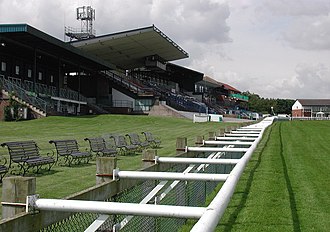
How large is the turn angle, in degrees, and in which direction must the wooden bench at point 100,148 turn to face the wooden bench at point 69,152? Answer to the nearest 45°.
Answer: approximately 90° to its right

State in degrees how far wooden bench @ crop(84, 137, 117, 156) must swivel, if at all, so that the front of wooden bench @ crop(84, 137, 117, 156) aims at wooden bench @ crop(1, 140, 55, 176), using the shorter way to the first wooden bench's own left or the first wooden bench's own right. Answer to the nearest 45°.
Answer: approximately 90° to the first wooden bench's own right

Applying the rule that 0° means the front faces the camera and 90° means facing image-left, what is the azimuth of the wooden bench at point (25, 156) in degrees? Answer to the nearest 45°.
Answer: approximately 315°

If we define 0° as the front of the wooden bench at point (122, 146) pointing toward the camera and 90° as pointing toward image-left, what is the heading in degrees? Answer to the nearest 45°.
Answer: approximately 315°

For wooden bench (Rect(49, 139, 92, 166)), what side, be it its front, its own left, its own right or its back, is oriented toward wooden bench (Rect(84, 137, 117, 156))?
left

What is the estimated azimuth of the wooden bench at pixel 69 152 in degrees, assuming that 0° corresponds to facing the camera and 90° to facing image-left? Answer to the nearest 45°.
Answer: approximately 315°

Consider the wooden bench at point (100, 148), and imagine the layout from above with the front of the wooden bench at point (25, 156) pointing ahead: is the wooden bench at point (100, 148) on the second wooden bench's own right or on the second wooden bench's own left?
on the second wooden bench's own left

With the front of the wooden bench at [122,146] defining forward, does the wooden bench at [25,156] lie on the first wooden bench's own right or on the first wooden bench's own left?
on the first wooden bench's own right

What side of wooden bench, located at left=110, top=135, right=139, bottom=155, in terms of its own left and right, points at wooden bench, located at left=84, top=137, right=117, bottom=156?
right
